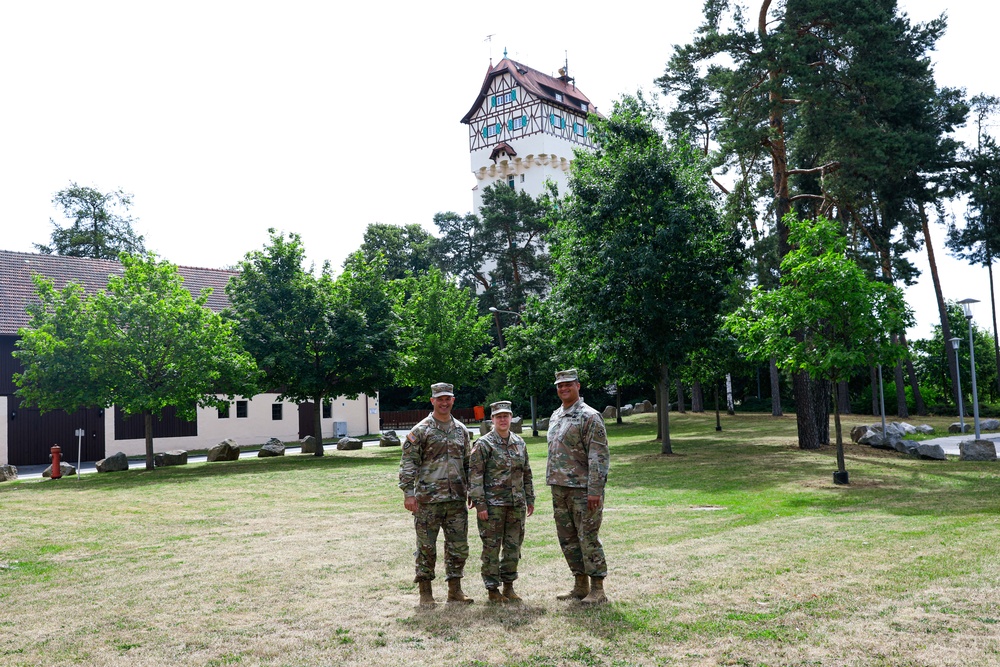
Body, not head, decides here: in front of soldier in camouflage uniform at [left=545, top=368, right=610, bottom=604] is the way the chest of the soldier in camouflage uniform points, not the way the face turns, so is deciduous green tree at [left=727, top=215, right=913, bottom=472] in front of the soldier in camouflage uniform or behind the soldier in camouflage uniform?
behind

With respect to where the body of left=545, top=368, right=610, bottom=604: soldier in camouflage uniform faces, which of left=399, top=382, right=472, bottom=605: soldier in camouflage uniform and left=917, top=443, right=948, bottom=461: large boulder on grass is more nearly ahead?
the soldier in camouflage uniform

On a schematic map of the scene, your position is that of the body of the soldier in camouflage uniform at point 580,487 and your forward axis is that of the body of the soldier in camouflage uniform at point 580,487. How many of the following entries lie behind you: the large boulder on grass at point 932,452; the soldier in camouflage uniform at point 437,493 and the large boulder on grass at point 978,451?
2

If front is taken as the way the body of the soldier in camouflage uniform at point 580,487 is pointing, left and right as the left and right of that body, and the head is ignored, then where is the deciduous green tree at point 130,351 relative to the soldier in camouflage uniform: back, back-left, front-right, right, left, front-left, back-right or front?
right

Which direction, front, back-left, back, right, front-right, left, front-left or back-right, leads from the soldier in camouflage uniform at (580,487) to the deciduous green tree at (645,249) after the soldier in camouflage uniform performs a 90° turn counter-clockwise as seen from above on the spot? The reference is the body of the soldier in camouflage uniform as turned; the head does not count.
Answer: back-left

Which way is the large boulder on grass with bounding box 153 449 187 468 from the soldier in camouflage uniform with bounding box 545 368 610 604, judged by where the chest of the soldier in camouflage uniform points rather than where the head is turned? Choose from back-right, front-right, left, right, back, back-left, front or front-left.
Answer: right

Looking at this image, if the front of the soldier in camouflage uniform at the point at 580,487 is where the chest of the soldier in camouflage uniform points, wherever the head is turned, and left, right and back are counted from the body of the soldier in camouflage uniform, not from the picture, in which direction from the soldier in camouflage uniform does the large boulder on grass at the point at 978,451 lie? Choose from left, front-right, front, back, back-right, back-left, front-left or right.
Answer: back

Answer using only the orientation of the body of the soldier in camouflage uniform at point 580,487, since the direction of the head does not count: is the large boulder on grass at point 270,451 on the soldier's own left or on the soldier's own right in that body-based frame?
on the soldier's own right

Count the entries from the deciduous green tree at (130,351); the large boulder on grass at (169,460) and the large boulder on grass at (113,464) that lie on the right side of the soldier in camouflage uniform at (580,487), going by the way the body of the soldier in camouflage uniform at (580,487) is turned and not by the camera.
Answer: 3

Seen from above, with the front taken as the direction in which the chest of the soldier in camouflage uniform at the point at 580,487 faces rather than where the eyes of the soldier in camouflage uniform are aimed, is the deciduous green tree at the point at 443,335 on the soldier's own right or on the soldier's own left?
on the soldier's own right

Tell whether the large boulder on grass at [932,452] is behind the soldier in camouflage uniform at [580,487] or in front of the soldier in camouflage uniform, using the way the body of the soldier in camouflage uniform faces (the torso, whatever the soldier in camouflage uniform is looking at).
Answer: behind

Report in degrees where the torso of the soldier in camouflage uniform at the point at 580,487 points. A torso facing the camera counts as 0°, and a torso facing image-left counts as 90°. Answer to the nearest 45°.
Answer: approximately 45°

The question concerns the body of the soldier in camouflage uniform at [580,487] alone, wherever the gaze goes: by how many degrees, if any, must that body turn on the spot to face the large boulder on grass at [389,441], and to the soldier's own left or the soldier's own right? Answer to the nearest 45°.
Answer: approximately 135° to the soldier's own right

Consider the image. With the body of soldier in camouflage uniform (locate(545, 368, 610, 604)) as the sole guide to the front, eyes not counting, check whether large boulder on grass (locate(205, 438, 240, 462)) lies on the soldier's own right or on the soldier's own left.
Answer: on the soldier's own right
